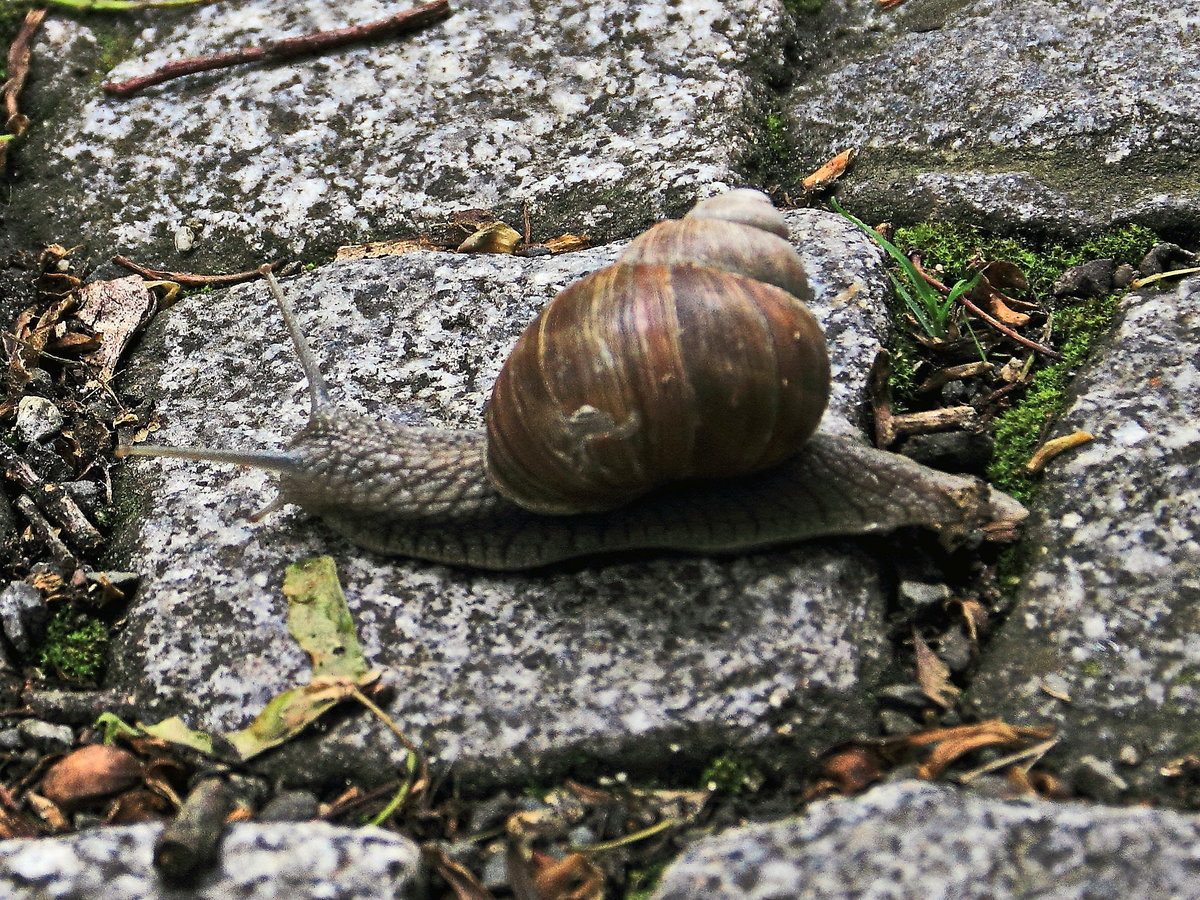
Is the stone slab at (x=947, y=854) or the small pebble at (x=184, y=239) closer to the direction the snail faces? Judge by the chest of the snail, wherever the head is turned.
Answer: the small pebble

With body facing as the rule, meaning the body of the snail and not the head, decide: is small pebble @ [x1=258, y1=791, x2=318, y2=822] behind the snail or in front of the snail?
in front

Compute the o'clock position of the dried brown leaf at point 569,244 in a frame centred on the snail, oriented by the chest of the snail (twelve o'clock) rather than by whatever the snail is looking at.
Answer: The dried brown leaf is roughly at 3 o'clock from the snail.

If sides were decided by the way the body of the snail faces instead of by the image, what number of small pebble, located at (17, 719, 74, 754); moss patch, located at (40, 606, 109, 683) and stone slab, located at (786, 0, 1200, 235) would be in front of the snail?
2

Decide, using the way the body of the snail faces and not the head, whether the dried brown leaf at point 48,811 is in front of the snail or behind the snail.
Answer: in front

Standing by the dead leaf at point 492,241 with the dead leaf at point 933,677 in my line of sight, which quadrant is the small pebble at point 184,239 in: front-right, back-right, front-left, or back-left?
back-right

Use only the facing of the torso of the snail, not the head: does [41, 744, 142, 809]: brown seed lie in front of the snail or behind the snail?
in front

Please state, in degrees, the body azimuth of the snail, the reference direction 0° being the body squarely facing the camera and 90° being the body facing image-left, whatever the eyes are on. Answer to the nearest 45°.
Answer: approximately 90°

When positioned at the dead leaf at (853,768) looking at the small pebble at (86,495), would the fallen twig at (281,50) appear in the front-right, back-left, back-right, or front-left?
front-right

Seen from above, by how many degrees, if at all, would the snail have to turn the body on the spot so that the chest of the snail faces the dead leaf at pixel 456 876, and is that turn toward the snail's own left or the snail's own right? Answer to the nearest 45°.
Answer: approximately 45° to the snail's own left

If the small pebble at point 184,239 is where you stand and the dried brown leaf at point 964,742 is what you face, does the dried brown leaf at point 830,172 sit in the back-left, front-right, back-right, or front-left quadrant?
front-left

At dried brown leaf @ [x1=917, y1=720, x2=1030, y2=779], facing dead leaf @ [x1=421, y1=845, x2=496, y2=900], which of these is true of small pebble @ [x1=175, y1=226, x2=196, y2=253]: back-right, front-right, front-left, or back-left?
front-right

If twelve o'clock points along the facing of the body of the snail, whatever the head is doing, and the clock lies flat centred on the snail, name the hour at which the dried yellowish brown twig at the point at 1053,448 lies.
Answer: The dried yellowish brown twig is roughly at 6 o'clock from the snail.
